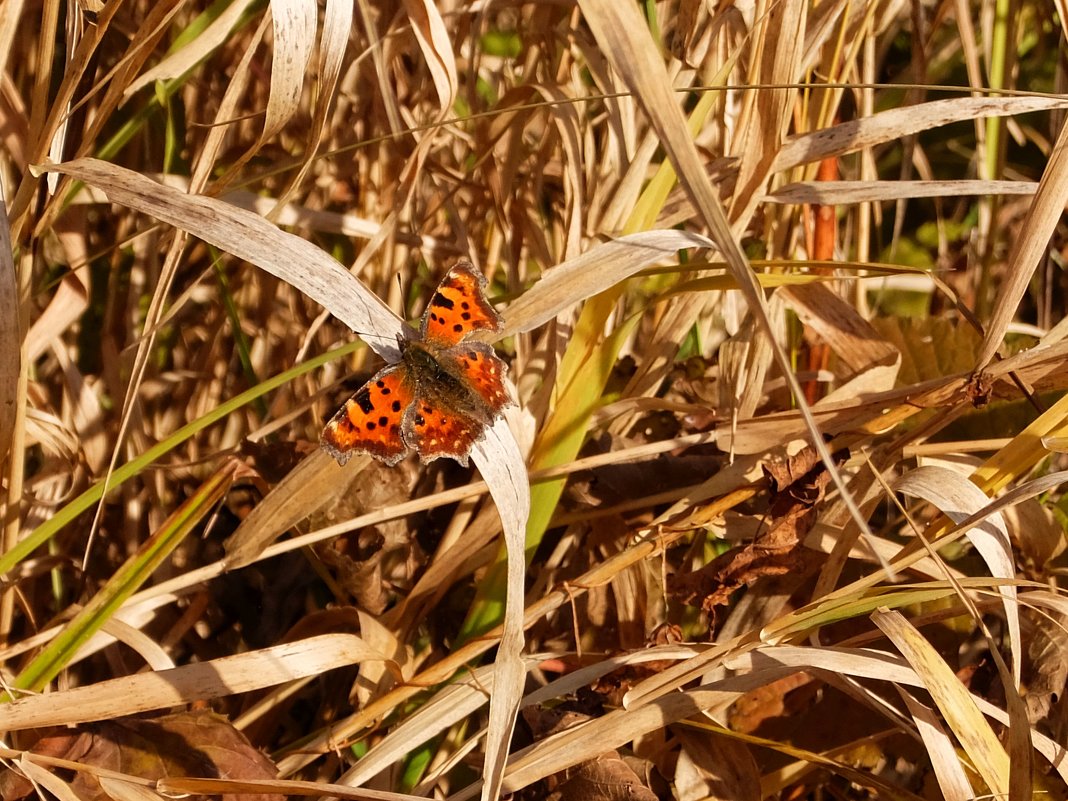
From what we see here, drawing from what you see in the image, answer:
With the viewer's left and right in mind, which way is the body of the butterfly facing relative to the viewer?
facing away from the viewer and to the left of the viewer
